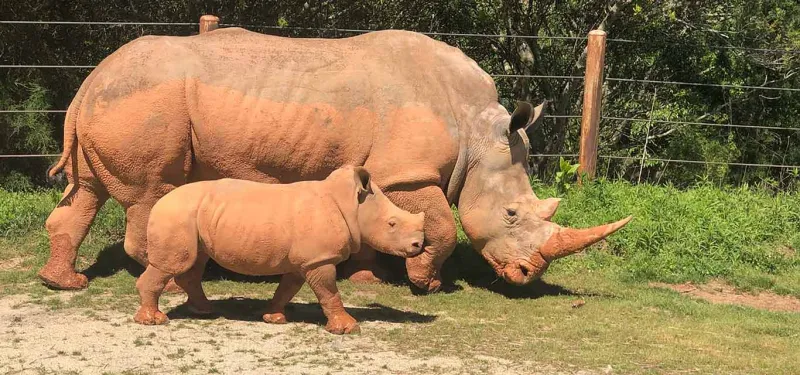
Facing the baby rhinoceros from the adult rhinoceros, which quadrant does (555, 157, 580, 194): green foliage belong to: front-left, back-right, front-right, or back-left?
back-left

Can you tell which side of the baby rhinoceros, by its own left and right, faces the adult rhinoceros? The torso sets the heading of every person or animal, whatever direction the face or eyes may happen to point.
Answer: left

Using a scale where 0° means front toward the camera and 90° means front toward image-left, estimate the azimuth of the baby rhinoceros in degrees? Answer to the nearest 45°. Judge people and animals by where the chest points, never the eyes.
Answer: approximately 270°

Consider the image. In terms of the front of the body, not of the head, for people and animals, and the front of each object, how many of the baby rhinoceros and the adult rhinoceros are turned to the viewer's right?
2

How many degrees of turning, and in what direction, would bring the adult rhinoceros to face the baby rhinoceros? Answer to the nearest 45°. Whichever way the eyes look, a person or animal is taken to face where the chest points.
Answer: approximately 90° to its right

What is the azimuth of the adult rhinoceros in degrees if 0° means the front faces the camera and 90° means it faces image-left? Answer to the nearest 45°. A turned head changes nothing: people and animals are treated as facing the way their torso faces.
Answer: approximately 270°
